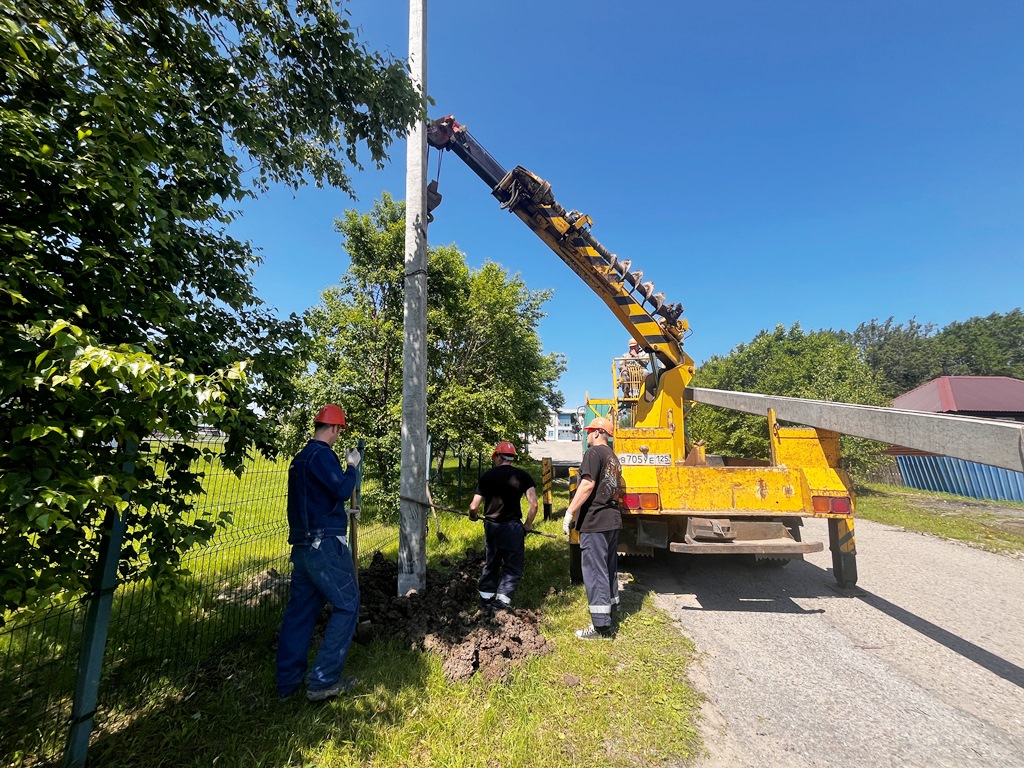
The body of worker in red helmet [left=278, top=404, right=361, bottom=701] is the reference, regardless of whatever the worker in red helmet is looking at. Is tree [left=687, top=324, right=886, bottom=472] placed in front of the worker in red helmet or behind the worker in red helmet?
in front

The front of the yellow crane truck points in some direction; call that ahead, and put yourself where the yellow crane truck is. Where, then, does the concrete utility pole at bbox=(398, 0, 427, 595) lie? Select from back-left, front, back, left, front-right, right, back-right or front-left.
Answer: back-left

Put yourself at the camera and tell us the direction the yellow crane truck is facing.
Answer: facing away from the viewer

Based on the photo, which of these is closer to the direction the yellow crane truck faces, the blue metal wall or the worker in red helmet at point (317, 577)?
the blue metal wall

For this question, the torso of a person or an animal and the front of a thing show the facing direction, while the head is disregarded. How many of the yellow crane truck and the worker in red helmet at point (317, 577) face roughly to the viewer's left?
0

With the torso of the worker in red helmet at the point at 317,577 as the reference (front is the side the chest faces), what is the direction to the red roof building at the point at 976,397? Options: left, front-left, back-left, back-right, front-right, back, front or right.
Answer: front-right

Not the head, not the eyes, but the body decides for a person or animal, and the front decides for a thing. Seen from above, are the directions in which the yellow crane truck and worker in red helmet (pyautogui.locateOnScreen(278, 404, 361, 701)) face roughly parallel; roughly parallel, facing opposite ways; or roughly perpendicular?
roughly parallel

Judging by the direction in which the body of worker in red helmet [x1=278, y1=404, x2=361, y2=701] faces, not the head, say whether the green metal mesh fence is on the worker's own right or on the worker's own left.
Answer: on the worker's own left

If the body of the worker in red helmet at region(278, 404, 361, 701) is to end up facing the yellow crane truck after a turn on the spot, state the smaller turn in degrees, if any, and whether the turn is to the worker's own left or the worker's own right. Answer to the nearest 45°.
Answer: approximately 45° to the worker's own right

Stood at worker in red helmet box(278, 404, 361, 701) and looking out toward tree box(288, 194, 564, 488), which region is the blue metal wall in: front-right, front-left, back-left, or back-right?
front-right

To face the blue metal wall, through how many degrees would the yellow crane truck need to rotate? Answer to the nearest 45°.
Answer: approximately 45° to its right

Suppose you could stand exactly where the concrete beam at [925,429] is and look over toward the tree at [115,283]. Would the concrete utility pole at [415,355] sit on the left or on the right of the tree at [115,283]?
right

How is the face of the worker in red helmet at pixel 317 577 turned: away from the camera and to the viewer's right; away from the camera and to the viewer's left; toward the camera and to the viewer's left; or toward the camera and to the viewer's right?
away from the camera and to the viewer's right

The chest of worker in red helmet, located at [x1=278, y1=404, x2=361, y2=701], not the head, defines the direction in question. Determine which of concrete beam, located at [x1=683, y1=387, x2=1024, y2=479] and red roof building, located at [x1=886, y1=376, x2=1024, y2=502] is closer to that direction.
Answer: the red roof building

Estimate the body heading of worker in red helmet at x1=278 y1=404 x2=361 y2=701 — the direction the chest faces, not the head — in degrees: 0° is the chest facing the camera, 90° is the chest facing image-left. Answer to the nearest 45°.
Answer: approximately 225°

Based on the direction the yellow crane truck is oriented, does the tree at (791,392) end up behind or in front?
in front

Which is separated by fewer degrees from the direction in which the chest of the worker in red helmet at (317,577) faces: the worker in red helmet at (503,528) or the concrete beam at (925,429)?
the worker in red helmet
